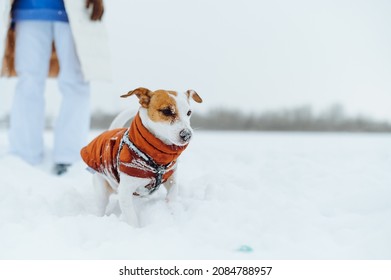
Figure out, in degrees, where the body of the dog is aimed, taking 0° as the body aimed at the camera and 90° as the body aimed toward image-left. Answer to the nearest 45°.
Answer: approximately 315°
